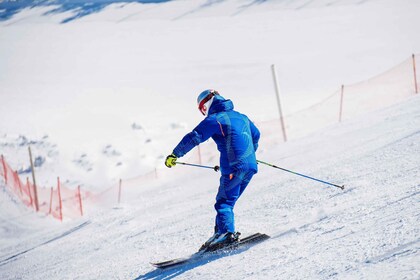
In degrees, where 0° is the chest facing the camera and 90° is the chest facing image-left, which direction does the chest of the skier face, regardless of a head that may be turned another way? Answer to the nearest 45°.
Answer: approximately 135°

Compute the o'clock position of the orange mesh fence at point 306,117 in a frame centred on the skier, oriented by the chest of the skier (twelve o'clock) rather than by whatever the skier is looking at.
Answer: The orange mesh fence is roughly at 2 o'clock from the skier.

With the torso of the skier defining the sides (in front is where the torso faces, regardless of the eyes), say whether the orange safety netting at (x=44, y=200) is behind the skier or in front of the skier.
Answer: in front
